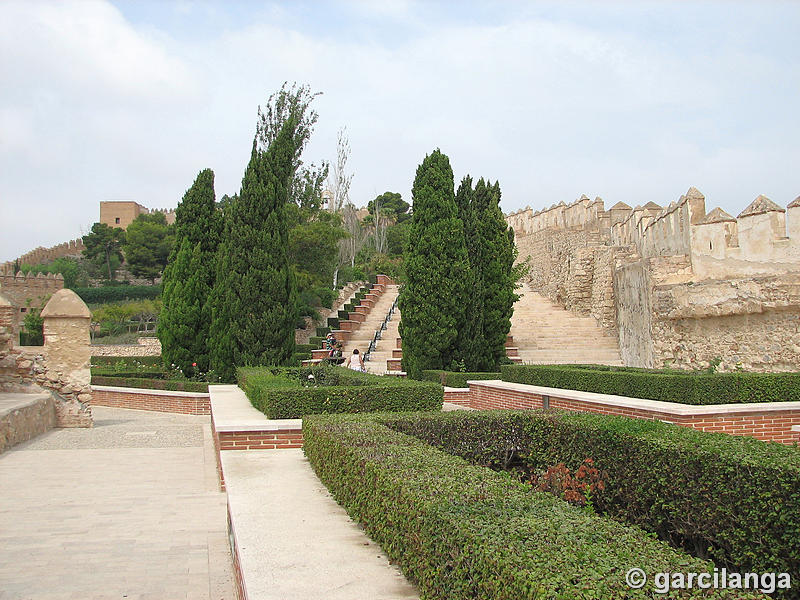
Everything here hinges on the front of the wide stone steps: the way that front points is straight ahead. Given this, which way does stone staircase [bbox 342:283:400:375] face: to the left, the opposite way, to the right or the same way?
the same way

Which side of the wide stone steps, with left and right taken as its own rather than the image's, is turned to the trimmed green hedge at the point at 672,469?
front

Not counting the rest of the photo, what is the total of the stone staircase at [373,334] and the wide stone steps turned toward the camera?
2

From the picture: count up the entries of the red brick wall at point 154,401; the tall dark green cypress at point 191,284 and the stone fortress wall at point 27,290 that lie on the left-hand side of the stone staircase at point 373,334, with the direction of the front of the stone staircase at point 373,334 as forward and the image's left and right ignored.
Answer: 0

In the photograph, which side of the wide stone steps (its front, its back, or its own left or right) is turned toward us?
front

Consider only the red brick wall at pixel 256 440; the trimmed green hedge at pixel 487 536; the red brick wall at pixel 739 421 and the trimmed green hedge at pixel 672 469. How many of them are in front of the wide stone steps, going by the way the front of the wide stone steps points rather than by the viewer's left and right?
4

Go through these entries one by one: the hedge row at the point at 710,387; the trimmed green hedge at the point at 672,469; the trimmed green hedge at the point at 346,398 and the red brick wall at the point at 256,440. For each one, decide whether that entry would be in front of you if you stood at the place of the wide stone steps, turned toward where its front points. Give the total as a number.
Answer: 4

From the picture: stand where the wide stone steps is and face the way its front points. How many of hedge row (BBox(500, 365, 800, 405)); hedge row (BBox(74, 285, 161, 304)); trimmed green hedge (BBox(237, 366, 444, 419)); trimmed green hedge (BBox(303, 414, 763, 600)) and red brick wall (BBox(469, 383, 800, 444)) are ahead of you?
4

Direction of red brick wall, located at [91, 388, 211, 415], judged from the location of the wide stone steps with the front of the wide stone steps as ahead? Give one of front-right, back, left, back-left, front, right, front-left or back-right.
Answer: front-right

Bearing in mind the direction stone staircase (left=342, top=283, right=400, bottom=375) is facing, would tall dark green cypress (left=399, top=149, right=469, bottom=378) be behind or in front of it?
in front

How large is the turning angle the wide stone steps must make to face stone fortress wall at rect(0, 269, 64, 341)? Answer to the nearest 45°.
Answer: approximately 135° to its right

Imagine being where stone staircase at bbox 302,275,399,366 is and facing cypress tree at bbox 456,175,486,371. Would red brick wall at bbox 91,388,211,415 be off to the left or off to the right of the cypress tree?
right
